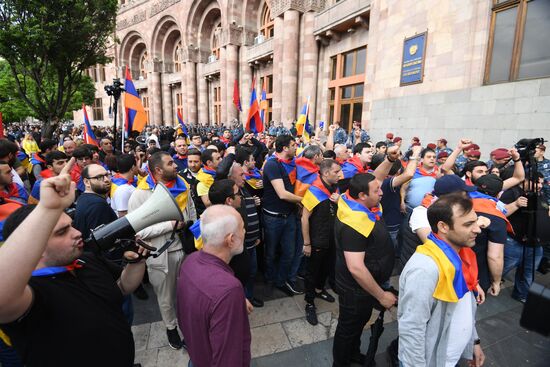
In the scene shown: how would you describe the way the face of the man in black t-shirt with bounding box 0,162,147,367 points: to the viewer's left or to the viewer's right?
to the viewer's right

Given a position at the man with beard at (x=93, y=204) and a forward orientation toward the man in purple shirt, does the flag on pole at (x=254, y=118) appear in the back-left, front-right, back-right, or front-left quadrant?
back-left

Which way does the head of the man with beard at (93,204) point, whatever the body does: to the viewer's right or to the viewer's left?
to the viewer's right

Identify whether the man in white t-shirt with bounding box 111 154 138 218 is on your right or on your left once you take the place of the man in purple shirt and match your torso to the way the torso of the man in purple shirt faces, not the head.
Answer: on your left

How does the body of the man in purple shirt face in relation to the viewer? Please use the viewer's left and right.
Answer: facing away from the viewer and to the right of the viewer

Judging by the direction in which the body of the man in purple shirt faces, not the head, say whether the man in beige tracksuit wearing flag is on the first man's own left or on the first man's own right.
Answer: on the first man's own left

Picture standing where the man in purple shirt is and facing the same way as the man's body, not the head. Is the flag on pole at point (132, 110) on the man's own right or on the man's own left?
on the man's own left

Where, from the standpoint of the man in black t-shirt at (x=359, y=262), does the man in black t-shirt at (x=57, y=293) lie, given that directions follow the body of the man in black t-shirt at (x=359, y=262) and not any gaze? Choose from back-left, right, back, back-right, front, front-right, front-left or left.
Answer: back-right
